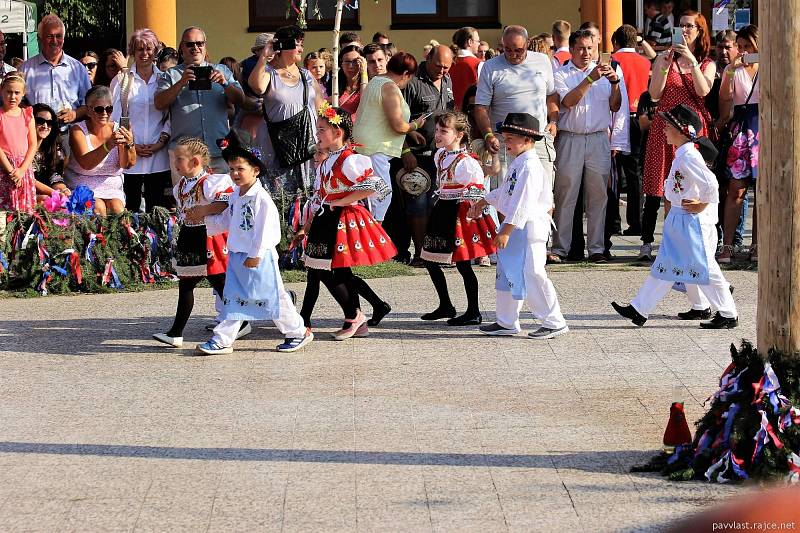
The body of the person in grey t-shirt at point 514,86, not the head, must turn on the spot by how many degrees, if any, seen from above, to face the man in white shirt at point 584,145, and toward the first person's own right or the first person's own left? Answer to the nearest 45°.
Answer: approximately 135° to the first person's own left

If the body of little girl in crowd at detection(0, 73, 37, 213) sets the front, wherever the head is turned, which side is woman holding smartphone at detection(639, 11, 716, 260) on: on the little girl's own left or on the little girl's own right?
on the little girl's own left

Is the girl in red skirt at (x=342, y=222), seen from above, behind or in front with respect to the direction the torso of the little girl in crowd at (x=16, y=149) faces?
in front

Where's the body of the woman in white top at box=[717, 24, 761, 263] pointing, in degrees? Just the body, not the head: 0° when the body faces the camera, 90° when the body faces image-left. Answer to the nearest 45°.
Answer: approximately 0°

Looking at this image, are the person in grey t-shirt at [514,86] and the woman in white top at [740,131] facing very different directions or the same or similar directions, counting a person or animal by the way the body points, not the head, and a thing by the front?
same or similar directions

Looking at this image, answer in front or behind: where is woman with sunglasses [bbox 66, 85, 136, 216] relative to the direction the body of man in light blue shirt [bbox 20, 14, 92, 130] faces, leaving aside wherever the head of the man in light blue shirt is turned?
in front

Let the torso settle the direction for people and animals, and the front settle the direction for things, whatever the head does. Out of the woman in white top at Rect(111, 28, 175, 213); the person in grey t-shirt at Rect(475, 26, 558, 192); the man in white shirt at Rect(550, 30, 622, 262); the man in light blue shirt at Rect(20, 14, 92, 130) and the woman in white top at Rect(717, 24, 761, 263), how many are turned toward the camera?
5

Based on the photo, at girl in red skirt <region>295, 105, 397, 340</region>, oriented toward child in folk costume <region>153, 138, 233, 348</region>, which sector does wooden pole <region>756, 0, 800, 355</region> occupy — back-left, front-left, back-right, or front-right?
back-left

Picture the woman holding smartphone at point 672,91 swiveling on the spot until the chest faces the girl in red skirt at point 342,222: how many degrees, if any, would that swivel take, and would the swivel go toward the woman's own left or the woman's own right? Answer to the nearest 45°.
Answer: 0° — they already face them

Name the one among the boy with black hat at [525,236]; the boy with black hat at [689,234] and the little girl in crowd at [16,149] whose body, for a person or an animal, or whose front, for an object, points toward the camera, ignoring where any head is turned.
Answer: the little girl in crowd

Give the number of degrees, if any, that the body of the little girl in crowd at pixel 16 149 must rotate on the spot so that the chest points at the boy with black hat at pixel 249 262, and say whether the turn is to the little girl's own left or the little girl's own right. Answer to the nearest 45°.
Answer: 0° — they already face them

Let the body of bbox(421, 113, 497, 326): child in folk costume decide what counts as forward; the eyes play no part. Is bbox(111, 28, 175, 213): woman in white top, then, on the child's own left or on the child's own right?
on the child's own right

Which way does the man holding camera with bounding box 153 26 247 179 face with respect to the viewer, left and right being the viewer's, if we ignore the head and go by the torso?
facing the viewer

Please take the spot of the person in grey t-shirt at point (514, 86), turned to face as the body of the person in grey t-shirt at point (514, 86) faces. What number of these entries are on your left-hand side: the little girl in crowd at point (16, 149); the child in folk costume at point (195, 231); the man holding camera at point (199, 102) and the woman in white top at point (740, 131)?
1

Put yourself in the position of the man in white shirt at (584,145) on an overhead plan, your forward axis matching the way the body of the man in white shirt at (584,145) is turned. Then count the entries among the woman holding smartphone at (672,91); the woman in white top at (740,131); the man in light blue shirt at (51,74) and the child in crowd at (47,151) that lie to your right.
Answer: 2

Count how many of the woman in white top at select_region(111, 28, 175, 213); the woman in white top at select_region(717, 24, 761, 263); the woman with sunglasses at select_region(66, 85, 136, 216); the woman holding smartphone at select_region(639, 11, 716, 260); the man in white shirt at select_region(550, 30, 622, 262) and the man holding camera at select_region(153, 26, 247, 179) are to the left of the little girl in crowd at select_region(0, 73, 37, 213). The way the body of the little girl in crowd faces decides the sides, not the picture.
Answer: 6

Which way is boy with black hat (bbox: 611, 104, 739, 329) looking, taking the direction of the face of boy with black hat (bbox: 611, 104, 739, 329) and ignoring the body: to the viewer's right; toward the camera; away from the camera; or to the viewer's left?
to the viewer's left

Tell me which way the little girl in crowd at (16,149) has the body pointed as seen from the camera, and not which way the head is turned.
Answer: toward the camera

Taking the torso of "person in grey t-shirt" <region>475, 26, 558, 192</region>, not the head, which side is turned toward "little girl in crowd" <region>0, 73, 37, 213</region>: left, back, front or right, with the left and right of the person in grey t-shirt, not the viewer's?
right
